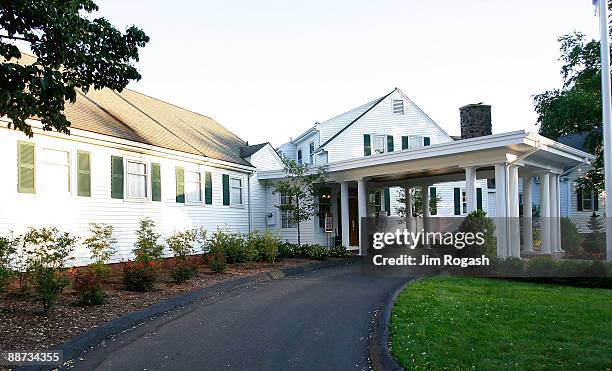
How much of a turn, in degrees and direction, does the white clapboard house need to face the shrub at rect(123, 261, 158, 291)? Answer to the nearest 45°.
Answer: approximately 45° to its right

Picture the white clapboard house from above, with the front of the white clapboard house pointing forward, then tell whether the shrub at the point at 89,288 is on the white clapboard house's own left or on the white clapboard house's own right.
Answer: on the white clapboard house's own right

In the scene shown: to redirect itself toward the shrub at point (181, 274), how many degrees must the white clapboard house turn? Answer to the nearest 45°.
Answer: approximately 45° to its right

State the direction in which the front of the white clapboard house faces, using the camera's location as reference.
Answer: facing the viewer and to the right of the viewer

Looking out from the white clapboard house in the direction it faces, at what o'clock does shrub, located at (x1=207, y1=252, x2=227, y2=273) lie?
The shrub is roughly at 1 o'clock from the white clapboard house.

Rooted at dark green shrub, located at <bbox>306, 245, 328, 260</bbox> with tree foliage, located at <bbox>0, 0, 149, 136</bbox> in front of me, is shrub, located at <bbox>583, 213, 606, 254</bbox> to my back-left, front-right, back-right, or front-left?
back-left

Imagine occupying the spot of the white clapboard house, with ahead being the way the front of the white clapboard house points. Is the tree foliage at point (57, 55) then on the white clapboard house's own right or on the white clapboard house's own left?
on the white clapboard house's own right
